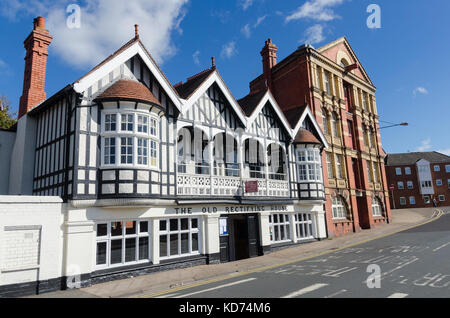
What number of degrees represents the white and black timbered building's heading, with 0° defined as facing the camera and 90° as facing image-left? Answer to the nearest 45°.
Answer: approximately 315°

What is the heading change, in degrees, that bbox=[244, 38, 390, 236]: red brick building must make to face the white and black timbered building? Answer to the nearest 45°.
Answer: approximately 90° to its right

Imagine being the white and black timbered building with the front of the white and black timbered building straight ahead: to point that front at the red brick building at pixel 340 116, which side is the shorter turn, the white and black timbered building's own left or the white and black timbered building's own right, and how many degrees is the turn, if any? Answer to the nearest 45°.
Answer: approximately 90° to the white and black timbered building's own left

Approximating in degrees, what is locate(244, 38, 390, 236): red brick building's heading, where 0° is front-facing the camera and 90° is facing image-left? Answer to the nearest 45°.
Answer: approximately 315°
